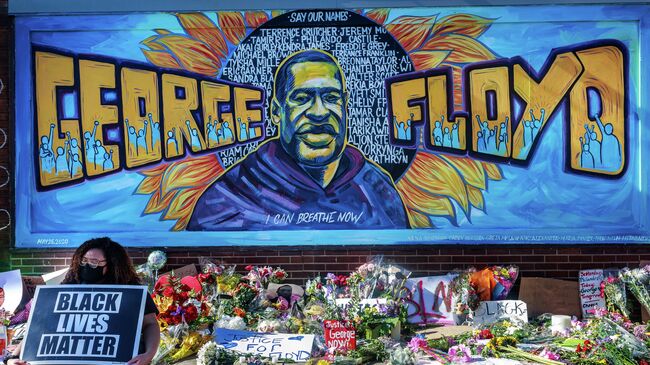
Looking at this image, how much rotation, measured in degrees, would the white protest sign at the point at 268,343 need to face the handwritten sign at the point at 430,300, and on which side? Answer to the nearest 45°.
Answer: approximately 135° to its left

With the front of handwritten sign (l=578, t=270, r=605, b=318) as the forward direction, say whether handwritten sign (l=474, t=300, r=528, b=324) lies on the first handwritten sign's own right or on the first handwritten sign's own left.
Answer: on the first handwritten sign's own right

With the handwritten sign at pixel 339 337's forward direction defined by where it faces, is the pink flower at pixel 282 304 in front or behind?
behind

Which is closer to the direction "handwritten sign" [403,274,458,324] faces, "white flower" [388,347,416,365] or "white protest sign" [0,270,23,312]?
the white flower

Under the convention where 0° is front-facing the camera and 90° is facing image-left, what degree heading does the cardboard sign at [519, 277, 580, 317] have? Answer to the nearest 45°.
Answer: approximately 0°

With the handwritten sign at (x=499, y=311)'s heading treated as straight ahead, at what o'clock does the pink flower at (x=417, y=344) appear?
The pink flower is roughly at 1 o'clock from the handwritten sign.

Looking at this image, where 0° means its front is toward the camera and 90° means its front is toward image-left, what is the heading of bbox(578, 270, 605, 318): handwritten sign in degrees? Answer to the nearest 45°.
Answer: approximately 0°

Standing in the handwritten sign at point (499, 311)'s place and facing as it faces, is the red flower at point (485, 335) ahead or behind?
ahead

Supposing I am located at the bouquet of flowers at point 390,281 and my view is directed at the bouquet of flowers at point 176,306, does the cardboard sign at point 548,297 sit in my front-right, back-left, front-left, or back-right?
back-left

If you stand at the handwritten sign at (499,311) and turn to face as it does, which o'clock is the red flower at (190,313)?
The red flower is roughly at 2 o'clock from the handwritten sign.
